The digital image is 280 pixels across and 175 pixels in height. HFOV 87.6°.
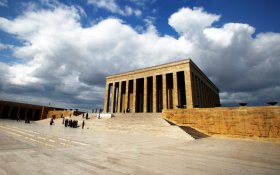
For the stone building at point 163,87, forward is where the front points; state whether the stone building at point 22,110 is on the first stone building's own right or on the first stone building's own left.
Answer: on the first stone building's own right

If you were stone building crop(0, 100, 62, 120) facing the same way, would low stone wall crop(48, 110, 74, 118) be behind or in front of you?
in front

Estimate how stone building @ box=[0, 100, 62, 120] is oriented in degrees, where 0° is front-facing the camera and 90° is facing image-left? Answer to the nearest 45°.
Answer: approximately 315°

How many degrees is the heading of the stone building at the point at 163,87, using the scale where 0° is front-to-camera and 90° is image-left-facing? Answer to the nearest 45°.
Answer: approximately 45°

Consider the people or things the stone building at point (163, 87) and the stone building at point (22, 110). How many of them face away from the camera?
0

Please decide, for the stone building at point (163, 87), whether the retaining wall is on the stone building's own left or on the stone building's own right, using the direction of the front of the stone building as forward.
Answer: on the stone building's own left

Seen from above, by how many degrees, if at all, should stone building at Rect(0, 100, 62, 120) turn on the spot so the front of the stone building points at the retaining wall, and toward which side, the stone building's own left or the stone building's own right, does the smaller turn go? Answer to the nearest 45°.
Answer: approximately 45° to the stone building's own right
